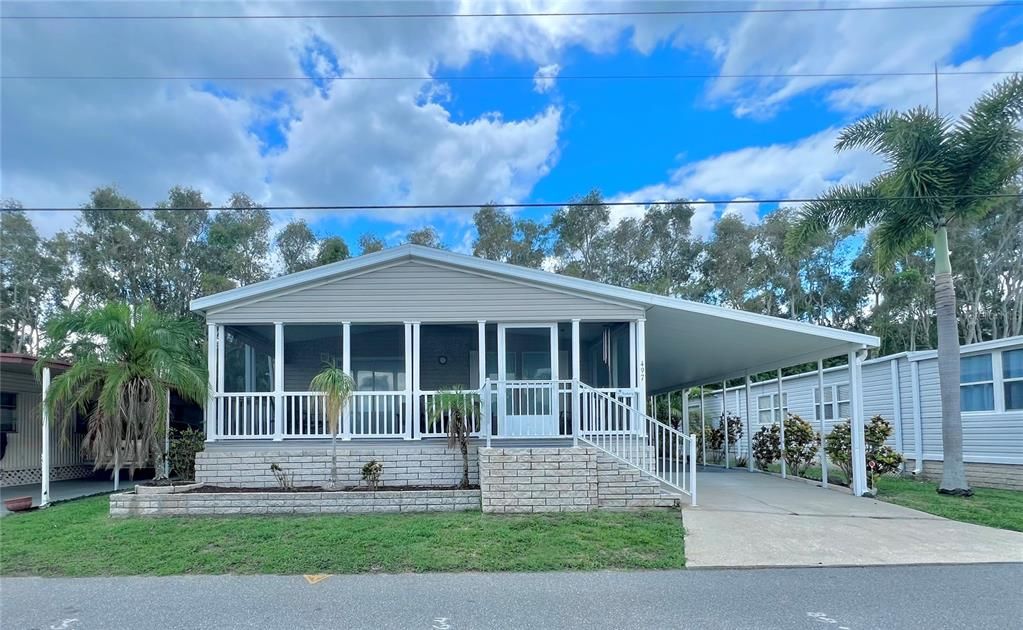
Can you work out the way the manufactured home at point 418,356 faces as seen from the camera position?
facing the viewer

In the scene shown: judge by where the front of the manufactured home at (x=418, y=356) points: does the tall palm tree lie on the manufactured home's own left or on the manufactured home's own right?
on the manufactured home's own left

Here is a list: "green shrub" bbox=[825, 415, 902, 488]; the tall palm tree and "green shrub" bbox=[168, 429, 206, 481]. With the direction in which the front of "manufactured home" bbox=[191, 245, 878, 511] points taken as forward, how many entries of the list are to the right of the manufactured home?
1

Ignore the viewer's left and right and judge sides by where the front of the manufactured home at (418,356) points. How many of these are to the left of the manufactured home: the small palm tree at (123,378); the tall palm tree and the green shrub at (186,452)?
1

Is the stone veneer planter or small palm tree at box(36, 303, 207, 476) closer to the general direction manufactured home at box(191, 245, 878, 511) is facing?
the stone veneer planter

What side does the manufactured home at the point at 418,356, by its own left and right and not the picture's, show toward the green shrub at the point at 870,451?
left

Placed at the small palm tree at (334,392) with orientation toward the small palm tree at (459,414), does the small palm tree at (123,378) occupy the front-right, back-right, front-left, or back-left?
back-left

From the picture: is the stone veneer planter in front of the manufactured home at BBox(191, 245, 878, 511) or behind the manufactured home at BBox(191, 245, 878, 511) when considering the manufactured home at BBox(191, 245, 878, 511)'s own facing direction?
in front

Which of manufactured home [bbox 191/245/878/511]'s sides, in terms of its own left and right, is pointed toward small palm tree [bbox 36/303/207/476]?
right

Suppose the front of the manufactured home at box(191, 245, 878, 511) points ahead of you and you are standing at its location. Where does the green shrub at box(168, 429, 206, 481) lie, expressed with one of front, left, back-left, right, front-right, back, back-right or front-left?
right
